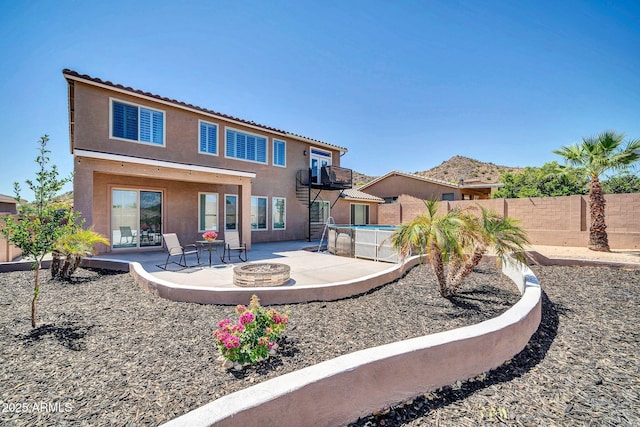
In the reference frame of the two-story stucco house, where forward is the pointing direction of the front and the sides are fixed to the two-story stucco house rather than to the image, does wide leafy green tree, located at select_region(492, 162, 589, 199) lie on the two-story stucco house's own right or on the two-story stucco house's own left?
on the two-story stucco house's own right

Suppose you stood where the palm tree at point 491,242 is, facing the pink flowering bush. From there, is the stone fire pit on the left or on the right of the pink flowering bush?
right

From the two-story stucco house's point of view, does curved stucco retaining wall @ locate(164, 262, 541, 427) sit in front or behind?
behind

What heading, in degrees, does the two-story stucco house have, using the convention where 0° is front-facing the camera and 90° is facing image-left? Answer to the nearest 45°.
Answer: approximately 135°

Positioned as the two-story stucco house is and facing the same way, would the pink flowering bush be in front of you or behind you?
behind
